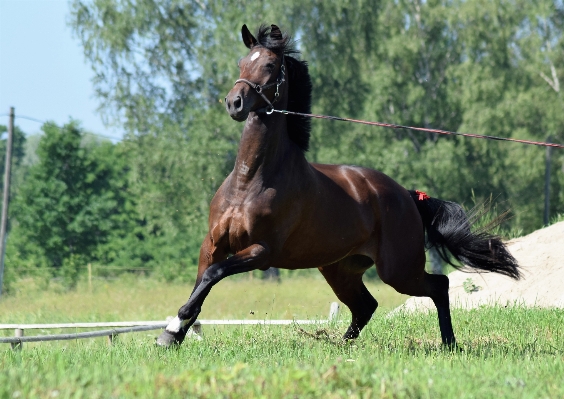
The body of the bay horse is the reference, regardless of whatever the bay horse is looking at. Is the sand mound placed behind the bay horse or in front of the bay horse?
behind

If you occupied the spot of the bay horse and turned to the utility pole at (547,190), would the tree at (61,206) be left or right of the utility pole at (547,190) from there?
left

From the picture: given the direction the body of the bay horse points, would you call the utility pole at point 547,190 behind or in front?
behind

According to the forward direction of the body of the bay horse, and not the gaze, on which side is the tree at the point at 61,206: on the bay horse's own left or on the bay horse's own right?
on the bay horse's own right

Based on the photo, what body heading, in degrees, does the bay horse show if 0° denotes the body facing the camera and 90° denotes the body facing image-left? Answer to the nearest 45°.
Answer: approximately 45°
